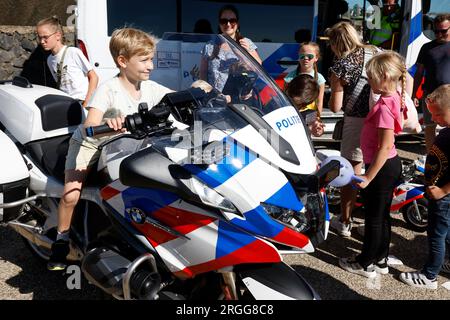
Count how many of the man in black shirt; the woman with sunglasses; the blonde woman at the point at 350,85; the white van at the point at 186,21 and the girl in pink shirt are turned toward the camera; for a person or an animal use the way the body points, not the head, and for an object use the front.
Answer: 2

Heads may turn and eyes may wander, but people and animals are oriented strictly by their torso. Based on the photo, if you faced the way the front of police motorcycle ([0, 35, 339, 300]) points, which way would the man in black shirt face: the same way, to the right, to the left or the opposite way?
to the right

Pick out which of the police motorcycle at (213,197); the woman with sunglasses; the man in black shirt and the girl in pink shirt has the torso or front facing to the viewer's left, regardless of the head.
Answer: the girl in pink shirt

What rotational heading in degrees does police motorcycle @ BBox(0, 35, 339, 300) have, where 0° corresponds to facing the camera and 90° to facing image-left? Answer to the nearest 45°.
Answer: approximately 315°

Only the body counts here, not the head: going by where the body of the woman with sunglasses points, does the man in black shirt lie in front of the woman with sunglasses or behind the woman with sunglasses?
behind

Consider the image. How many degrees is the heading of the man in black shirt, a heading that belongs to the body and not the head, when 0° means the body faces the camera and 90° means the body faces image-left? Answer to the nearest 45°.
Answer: approximately 0°

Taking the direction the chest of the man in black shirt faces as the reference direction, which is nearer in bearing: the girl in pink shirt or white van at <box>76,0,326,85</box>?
the girl in pink shirt

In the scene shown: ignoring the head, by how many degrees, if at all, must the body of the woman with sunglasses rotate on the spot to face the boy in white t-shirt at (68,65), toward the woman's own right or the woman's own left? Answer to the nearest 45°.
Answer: approximately 135° to the woman's own right

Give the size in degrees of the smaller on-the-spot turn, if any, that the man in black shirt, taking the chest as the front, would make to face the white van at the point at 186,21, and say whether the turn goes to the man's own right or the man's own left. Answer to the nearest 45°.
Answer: approximately 90° to the man's own right

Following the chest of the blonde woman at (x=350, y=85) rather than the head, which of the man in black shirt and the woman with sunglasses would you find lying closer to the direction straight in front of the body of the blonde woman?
the woman with sunglasses
